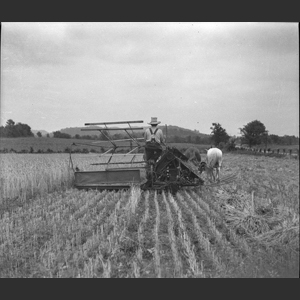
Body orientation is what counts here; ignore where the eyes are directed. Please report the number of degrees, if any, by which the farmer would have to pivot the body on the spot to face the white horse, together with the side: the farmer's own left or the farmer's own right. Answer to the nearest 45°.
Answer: approximately 45° to the farmer's own right

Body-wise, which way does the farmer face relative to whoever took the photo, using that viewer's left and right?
facing away from the viewer
